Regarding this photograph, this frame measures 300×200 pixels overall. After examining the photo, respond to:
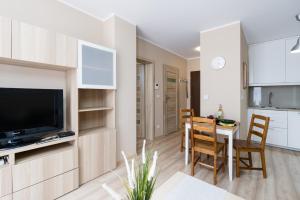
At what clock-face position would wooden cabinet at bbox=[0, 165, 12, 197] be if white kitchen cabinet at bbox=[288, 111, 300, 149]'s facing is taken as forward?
The wooden cabinet is roughly at 1 o'clock from the white kitchen cabinet.

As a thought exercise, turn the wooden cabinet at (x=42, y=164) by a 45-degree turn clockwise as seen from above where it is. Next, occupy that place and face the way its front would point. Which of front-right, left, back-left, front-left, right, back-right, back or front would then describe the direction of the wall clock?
left

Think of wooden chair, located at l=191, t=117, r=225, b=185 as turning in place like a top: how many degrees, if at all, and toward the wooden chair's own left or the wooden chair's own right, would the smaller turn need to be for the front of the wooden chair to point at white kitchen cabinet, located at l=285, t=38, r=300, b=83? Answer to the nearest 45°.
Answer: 0° — it already faces it

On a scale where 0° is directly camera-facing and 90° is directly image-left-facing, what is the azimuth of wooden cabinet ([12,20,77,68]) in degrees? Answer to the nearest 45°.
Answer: approximately 315°

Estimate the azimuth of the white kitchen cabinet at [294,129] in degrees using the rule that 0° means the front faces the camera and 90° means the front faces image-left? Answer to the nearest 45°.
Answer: approximately 0°

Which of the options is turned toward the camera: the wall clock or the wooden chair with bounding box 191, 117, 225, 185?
the wall clock

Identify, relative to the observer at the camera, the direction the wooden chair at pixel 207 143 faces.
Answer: facing away from the viewer and to the right of the viewer

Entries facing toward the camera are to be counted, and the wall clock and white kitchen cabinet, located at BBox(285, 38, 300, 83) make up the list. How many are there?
2

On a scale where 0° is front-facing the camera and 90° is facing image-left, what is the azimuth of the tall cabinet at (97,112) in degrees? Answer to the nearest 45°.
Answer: approximately 315°

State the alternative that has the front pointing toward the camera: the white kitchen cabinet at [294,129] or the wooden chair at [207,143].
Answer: the white kitchen cabinet

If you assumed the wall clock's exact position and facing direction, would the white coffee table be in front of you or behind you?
in front

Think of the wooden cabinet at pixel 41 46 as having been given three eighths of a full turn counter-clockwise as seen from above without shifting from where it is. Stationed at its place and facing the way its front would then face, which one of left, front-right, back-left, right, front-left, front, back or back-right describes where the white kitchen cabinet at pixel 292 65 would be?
right

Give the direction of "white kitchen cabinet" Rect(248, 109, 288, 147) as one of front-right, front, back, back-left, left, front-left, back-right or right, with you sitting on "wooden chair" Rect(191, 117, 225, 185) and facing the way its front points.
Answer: front

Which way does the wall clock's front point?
toward the camera

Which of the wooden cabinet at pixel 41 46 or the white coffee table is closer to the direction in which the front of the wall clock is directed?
the white coffee table

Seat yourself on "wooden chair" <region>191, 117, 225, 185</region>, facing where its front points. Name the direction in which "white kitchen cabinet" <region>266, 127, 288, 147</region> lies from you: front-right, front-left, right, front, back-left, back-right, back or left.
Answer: front

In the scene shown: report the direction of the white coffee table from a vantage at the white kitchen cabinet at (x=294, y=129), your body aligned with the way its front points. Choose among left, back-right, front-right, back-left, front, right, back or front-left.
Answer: front
